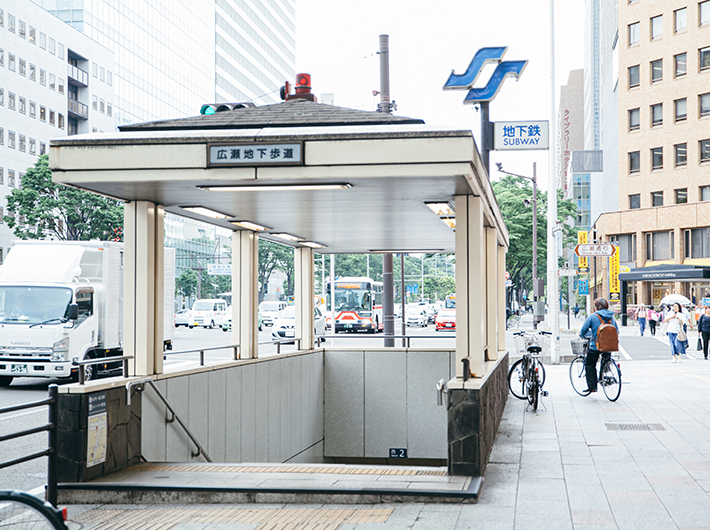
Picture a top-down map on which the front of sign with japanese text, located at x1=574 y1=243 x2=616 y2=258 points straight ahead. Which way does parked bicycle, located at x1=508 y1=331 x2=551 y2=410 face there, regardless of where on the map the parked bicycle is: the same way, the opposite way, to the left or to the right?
the opposite way

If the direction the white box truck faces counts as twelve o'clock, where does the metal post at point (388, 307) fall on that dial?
The metal post is roughly at 8 o'clock from the white box truck.

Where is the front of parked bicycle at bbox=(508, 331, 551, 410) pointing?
away from the camera

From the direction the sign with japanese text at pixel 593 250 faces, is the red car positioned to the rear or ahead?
to the rear

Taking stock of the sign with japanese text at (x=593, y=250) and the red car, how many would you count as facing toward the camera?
2

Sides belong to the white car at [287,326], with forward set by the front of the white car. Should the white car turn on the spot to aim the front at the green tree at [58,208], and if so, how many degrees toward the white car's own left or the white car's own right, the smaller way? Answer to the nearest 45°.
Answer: approximately 90° to the white car's own right

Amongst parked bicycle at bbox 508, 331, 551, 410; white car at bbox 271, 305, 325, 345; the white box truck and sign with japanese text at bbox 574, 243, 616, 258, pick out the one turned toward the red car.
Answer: the parked bicycle

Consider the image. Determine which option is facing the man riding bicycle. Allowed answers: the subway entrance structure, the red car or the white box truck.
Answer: the red car

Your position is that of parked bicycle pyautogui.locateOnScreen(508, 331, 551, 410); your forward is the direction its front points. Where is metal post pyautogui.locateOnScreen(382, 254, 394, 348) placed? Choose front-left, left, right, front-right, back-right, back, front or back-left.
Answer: front-left

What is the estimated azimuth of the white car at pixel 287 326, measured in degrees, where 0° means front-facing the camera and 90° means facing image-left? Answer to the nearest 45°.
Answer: approximately 45°

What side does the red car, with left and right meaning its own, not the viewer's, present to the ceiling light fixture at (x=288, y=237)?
front

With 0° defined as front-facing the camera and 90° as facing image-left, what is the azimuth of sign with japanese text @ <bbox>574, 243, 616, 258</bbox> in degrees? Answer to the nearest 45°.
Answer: approximately 0°
